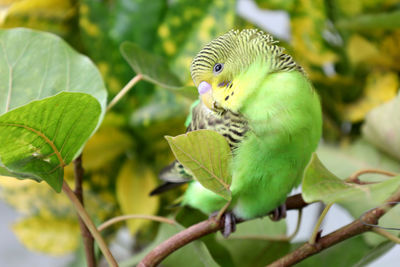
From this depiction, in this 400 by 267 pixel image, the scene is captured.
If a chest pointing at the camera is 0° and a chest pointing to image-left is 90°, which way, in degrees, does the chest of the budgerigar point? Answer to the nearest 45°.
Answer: approximately 315°
